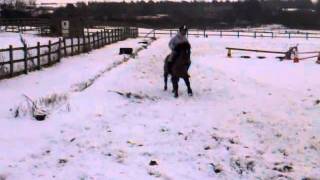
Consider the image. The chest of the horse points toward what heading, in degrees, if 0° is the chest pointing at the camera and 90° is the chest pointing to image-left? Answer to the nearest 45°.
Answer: approximately 315°

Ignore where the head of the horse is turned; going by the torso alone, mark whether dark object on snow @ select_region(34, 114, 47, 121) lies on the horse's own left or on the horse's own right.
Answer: on the horse's own right
